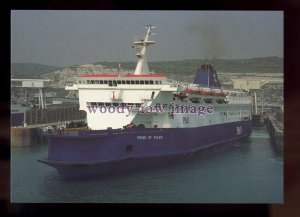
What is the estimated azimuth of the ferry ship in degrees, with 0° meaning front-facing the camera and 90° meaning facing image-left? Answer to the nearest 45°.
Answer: approximately 45°
